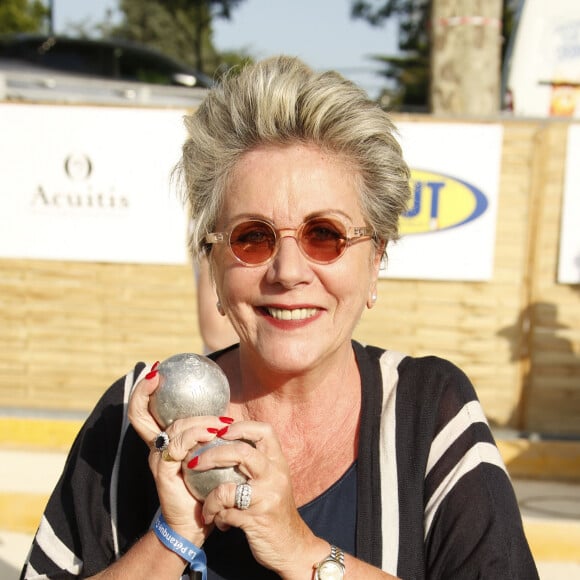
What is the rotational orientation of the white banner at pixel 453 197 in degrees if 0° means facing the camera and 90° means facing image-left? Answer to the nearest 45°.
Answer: approximately 0°

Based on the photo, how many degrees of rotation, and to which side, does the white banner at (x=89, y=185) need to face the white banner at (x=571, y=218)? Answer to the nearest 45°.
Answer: approximately 90° to its left

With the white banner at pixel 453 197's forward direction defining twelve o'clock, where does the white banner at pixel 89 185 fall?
the white banner at pixel 89 185 is roughly at 3 o'clock from the white banner at pixel 453 197.

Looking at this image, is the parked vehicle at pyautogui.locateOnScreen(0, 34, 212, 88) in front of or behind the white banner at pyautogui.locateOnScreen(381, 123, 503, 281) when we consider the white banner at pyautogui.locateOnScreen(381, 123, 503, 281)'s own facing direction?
behind

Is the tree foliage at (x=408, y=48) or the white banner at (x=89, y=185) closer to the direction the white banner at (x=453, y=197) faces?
the white banner

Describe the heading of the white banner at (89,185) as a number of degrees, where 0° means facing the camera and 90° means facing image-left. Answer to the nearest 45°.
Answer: approximately 0°

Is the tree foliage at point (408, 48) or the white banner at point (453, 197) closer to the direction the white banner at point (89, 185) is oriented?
the white banner

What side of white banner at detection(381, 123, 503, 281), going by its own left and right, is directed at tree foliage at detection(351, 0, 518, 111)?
back
